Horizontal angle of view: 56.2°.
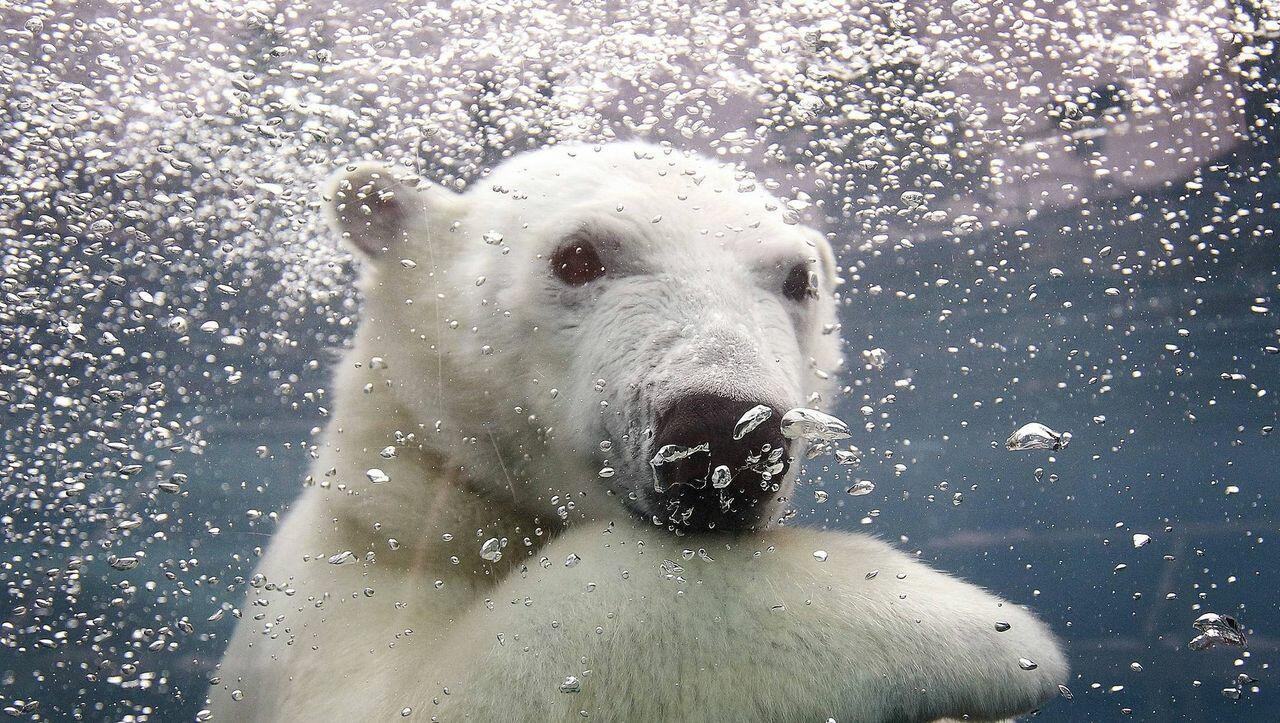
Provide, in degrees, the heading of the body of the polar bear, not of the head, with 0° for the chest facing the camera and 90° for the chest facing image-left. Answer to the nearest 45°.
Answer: approximately 315°
